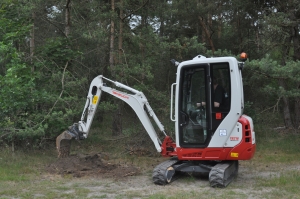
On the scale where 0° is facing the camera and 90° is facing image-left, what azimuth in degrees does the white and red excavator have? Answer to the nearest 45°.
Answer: approximately 90°
